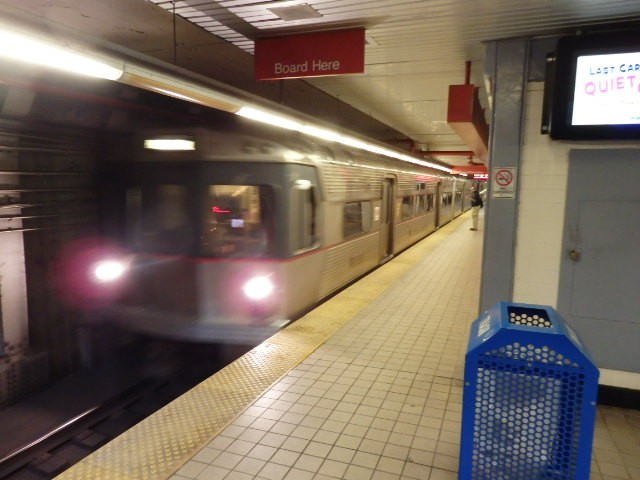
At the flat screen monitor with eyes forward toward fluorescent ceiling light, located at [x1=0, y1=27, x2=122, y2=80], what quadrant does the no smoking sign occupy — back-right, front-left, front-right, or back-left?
front-right

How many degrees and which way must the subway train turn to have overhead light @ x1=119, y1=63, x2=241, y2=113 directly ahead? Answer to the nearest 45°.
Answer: approximately 45° to its left

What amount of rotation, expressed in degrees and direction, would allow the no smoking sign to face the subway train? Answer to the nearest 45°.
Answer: approximately 90° to its right

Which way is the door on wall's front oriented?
toward the camera

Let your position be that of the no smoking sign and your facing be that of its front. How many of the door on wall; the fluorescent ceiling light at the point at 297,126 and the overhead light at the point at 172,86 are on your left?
1

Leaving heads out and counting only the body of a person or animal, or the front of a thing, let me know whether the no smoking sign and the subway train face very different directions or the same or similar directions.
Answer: same or similar directions

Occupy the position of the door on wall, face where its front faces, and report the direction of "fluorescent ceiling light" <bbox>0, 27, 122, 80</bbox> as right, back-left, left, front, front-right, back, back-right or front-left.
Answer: front-right

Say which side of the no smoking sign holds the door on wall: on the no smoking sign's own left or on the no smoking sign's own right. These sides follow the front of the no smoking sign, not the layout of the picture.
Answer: on the no smoking sign's own left

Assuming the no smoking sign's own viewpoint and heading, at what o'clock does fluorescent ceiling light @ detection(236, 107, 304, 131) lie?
The fluorescent ceiling light is roughly at 3 o'clock from the no smoking sign.
